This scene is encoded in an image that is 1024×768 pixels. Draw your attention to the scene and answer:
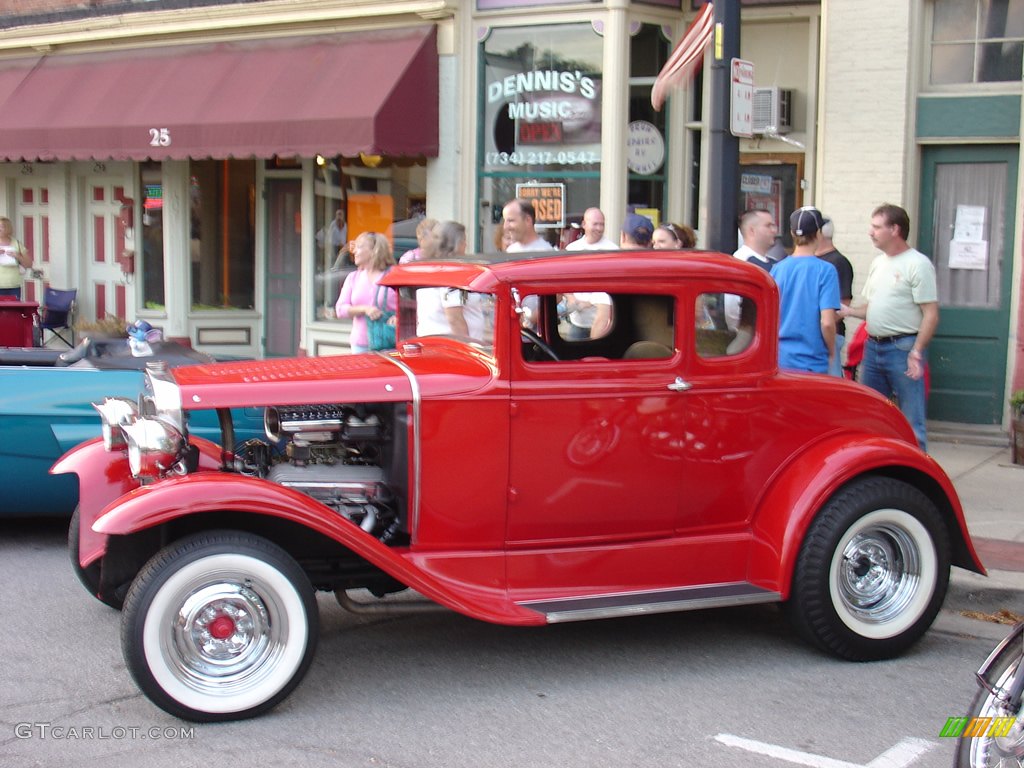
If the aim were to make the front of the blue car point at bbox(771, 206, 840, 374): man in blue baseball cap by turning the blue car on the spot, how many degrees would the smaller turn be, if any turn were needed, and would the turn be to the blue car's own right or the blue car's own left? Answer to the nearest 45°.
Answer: approximately 180°

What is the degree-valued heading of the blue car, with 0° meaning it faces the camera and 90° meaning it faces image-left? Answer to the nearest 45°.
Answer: approximately 90°

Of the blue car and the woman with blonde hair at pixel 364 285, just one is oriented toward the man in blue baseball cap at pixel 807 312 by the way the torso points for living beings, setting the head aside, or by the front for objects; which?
the woman with blonde hair

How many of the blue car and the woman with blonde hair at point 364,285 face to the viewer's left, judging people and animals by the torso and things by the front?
1

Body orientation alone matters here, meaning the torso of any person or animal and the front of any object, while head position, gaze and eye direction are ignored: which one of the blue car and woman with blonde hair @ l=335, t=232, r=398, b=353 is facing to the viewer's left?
the blue car

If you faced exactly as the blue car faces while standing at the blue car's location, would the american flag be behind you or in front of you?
behind

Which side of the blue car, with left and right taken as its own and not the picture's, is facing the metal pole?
back
